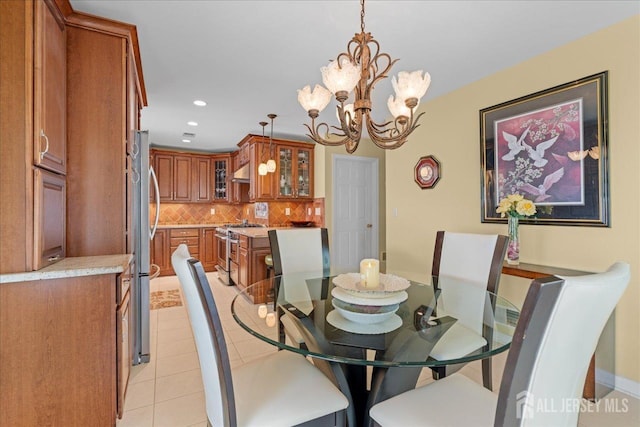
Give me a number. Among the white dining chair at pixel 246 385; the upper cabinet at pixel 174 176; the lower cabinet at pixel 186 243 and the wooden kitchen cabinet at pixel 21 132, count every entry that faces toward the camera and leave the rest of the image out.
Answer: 2

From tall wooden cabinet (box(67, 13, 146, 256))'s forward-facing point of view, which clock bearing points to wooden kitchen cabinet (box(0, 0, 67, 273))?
The wooden kitchen cabinet is roughly at 4 o'clock from the tall wooden cabinet.

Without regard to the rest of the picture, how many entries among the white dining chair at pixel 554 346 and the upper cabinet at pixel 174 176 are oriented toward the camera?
1

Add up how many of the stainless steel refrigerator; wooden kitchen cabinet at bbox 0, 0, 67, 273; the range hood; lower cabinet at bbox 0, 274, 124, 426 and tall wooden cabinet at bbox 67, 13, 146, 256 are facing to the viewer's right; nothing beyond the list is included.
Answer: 4

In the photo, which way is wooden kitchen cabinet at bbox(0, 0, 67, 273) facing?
to the viewer's right

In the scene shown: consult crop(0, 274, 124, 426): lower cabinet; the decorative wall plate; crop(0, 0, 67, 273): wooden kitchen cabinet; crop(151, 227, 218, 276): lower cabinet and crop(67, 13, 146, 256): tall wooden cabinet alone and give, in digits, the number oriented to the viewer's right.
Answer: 3

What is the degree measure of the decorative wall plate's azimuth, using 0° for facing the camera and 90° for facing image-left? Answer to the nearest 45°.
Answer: approximately 45°

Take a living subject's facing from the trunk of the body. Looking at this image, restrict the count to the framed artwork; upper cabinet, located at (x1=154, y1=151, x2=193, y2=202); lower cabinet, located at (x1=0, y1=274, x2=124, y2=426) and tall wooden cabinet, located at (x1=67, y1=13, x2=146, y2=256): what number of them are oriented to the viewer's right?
2

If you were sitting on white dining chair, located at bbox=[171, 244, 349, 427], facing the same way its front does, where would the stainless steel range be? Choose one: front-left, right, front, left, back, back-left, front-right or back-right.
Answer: front-left

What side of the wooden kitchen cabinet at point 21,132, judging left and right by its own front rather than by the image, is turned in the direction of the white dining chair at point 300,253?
front

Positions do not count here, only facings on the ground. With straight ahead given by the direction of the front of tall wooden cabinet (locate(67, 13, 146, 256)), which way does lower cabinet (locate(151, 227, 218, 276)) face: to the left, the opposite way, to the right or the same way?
to the right

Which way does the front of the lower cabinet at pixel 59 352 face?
to the viewer's right
